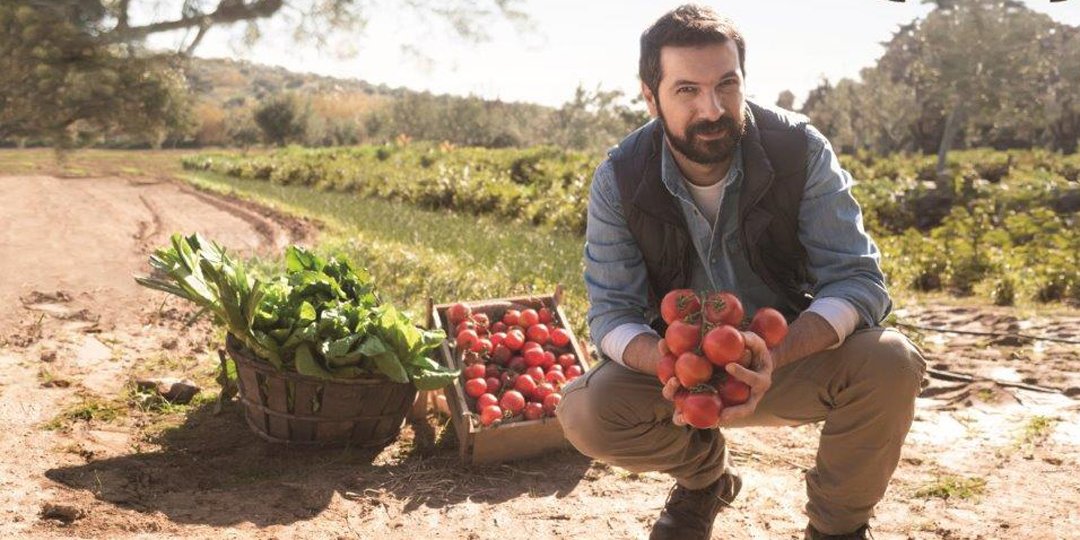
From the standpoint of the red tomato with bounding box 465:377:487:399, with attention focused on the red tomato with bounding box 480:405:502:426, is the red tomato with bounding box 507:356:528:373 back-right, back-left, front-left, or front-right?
back-left

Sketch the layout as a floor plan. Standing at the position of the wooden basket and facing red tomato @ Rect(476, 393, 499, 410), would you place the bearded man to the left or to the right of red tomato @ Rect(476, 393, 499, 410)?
right

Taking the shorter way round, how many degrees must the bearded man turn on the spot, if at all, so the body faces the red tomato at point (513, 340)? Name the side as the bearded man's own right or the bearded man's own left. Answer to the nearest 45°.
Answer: approximately 135° to the bearded man's own right

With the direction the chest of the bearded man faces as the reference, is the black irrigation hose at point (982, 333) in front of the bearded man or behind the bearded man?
behind

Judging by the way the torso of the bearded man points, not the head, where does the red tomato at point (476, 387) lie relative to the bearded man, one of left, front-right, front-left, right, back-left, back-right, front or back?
back-right

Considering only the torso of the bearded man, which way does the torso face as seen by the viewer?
toward the camera

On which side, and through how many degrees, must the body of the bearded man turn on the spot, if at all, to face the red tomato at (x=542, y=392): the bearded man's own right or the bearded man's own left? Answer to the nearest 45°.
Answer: approximately 135° to the bearded man's own right

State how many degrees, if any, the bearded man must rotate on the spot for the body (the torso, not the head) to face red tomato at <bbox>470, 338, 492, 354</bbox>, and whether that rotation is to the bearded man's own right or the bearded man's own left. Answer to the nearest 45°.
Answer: approximately 135° to the bearded man's own right

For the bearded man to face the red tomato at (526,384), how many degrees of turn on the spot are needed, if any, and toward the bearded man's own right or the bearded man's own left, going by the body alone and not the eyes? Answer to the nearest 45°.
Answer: approximately 135° to the bearded man's own right

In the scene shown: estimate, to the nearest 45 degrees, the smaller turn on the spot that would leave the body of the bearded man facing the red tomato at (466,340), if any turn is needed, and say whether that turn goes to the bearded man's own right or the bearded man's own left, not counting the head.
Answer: approximately 135° to the bearded man's own right

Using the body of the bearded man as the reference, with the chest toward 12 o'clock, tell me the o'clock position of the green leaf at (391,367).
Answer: The green leaf is roughly at 4 o'clock from the bearded man.

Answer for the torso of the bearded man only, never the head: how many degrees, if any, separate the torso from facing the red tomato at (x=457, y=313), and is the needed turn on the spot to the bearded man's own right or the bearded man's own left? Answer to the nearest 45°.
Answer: approximately 135° to the bearded man's own right

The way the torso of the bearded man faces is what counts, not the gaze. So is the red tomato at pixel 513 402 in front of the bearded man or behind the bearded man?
behind

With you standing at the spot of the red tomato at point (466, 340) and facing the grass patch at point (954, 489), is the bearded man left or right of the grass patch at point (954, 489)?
right
